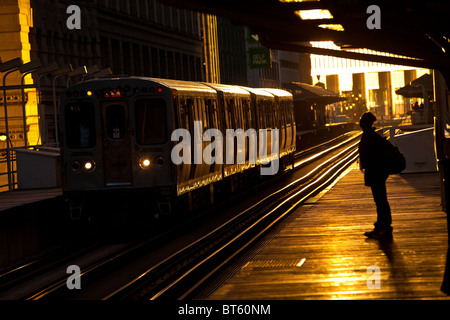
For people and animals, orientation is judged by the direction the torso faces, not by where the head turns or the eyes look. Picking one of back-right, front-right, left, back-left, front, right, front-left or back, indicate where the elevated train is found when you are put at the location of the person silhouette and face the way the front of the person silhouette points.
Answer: front-right

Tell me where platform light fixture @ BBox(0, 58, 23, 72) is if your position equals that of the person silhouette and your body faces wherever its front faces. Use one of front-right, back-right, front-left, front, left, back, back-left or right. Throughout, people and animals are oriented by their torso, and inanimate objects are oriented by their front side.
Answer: front-right

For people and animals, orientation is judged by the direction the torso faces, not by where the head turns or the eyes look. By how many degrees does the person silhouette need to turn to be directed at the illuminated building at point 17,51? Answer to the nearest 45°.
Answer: approximately 45° to its right

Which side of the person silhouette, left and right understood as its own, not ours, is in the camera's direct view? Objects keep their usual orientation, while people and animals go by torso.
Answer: left
